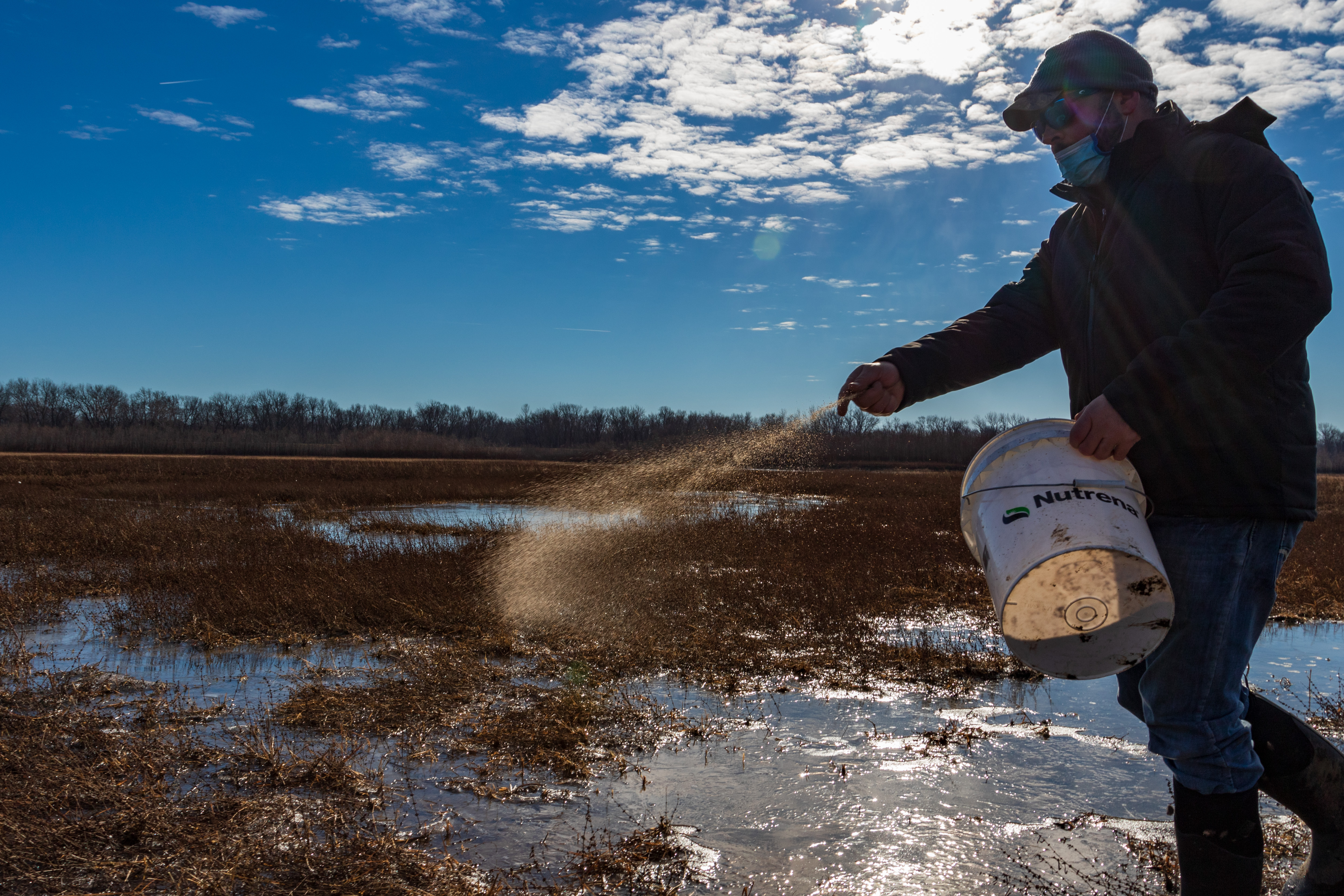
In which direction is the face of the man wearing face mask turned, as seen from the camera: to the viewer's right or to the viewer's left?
to the viewer's left

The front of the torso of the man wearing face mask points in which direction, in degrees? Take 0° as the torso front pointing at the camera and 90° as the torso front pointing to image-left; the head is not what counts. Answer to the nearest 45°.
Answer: approximately 45°

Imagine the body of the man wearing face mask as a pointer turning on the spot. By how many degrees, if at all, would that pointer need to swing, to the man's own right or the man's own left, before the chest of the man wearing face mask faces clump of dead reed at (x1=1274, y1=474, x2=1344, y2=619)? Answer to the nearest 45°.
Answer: approximately 135° to the man's own right
